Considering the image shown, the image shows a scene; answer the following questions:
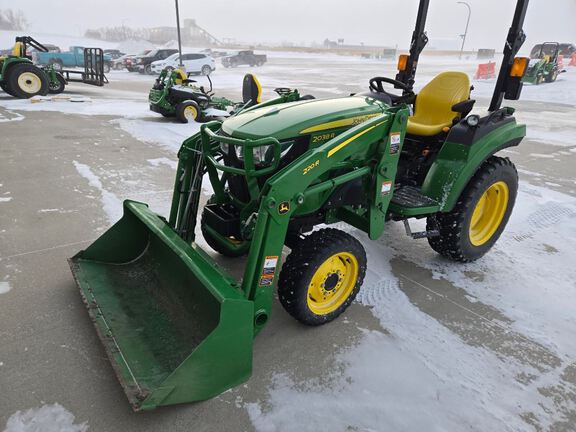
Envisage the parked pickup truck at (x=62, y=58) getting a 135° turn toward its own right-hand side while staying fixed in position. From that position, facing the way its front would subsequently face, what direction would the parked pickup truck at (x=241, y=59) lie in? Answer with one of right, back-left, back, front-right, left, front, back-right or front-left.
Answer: back

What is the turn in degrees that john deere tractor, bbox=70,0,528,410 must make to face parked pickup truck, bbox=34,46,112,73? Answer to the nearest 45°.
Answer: approximately 90° to its right

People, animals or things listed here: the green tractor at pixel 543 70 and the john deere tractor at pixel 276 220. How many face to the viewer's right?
0

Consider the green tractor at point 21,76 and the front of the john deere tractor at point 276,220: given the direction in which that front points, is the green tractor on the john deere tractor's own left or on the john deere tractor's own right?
on the john deere tractor's own right

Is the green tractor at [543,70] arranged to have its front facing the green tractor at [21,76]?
yes

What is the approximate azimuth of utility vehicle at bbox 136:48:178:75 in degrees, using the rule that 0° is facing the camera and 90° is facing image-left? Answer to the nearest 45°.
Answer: approximately 45°

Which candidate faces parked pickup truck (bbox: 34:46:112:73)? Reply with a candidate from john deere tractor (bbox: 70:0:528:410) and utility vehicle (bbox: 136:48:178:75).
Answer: the utility vehicle

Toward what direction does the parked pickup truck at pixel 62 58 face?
to the viewer's right

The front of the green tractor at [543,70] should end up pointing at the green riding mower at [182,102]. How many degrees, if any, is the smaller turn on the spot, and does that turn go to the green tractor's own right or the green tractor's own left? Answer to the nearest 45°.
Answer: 0° — it already faces it
